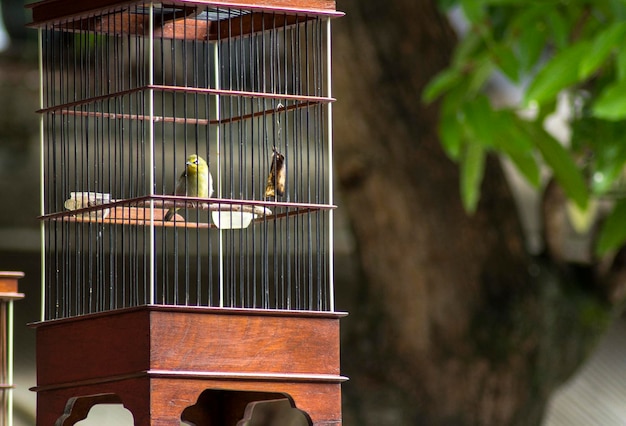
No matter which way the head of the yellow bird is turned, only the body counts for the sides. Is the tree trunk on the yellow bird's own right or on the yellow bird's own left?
on the yellow bird's own left
